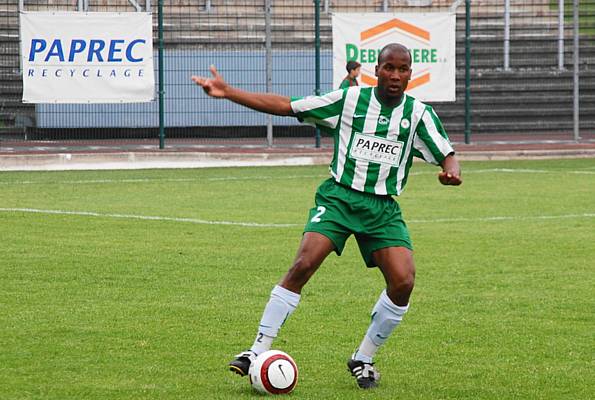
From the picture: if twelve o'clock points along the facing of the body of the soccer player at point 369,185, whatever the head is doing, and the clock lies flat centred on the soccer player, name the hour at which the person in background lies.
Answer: The person in background is roughly at 6 o'clock from the soccer player.

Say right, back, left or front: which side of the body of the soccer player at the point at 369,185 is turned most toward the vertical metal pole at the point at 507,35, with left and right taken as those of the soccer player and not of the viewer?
back

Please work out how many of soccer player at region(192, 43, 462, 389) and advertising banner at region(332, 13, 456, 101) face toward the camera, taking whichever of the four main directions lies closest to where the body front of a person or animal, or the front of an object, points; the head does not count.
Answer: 2

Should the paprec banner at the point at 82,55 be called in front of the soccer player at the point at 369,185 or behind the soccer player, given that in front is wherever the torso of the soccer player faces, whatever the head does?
behind

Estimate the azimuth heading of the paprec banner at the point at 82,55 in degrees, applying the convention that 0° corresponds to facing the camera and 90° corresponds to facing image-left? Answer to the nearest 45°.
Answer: approximately 0°

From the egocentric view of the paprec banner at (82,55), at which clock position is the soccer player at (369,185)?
The soccer player is roughly at 12 o'clock from the paprec banner.
